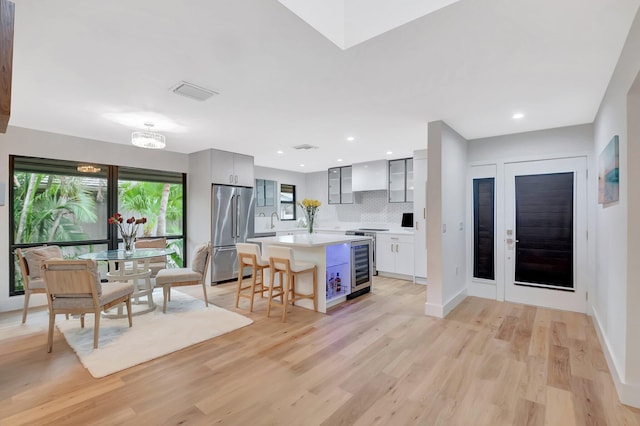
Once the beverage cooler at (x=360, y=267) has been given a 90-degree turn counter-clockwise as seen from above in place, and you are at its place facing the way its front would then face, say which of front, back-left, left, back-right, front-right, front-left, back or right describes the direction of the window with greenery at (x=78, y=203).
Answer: back-left

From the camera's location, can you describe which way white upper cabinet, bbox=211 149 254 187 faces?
facing the viewer and to the right of the viewer

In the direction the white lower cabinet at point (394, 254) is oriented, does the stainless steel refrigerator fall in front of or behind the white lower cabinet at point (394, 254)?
in front

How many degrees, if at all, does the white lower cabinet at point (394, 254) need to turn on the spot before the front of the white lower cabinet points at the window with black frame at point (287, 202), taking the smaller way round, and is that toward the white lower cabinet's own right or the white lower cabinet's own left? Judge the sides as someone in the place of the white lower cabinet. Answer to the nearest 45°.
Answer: approximately 90° to the white lower cabinet's own right

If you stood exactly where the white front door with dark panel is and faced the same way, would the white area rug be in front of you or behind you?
in front

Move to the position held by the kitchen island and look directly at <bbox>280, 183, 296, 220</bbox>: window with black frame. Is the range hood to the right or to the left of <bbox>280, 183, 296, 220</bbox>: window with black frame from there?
right

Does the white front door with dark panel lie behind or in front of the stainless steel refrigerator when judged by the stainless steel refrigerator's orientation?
in front

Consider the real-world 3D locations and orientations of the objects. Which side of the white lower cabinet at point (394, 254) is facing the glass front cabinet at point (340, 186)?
right

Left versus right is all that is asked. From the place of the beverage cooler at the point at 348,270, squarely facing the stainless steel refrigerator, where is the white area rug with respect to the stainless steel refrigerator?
left

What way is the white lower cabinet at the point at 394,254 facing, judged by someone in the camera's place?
facing the viewer and to the left of the viewer

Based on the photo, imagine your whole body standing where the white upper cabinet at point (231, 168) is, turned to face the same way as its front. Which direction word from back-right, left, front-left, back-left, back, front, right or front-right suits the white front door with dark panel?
front

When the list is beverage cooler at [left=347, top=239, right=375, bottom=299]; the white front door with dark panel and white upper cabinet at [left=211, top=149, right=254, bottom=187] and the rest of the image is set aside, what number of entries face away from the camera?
0

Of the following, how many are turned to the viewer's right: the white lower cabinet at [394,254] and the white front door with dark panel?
0
